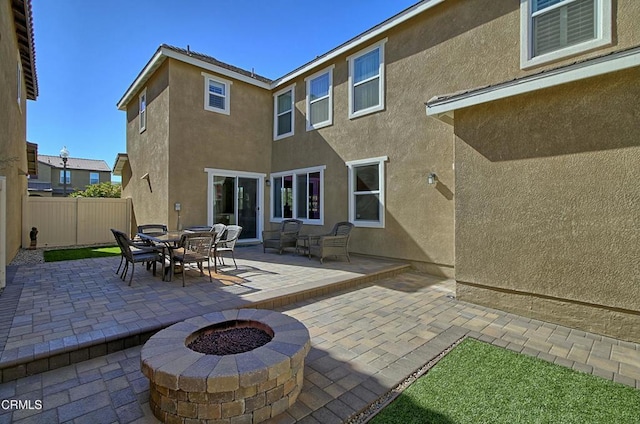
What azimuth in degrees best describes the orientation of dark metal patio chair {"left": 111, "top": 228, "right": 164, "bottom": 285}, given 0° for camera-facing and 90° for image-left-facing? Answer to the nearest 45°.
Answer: approximately 225°

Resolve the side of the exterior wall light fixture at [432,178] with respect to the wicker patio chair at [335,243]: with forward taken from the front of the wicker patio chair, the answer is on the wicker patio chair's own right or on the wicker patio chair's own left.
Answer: on the wicker patio chair's own left

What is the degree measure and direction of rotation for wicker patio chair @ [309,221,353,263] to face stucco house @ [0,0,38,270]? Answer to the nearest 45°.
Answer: approximately 45° to its right

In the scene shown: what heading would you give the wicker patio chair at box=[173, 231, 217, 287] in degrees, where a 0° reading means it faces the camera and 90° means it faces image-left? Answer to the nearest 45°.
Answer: approximately 135°

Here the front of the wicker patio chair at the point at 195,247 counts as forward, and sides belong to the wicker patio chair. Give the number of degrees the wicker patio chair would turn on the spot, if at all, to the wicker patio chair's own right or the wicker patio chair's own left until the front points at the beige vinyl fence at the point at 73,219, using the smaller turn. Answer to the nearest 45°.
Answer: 0° — it already faces it

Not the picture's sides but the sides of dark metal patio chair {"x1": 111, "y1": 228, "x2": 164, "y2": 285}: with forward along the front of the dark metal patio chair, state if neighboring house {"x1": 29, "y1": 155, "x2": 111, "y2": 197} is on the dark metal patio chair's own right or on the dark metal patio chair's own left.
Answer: on the dark metal patio chair's own left

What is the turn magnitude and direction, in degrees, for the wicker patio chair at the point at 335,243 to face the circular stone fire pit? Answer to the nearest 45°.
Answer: approximately 45° to its left

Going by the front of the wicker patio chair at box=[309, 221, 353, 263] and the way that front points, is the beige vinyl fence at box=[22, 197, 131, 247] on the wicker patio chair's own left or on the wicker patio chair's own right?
on the wicker patio chair's own right

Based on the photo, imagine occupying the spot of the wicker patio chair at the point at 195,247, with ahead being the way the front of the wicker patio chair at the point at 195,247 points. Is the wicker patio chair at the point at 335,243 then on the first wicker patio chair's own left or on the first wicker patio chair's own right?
on the first wicker patio chair's own right

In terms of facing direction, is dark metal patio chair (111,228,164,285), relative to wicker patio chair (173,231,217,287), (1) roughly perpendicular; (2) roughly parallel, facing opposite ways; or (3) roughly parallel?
roughly perpendicular

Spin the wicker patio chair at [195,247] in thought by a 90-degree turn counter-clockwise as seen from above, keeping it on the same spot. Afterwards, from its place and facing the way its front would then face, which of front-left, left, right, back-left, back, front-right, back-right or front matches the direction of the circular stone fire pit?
front-left
